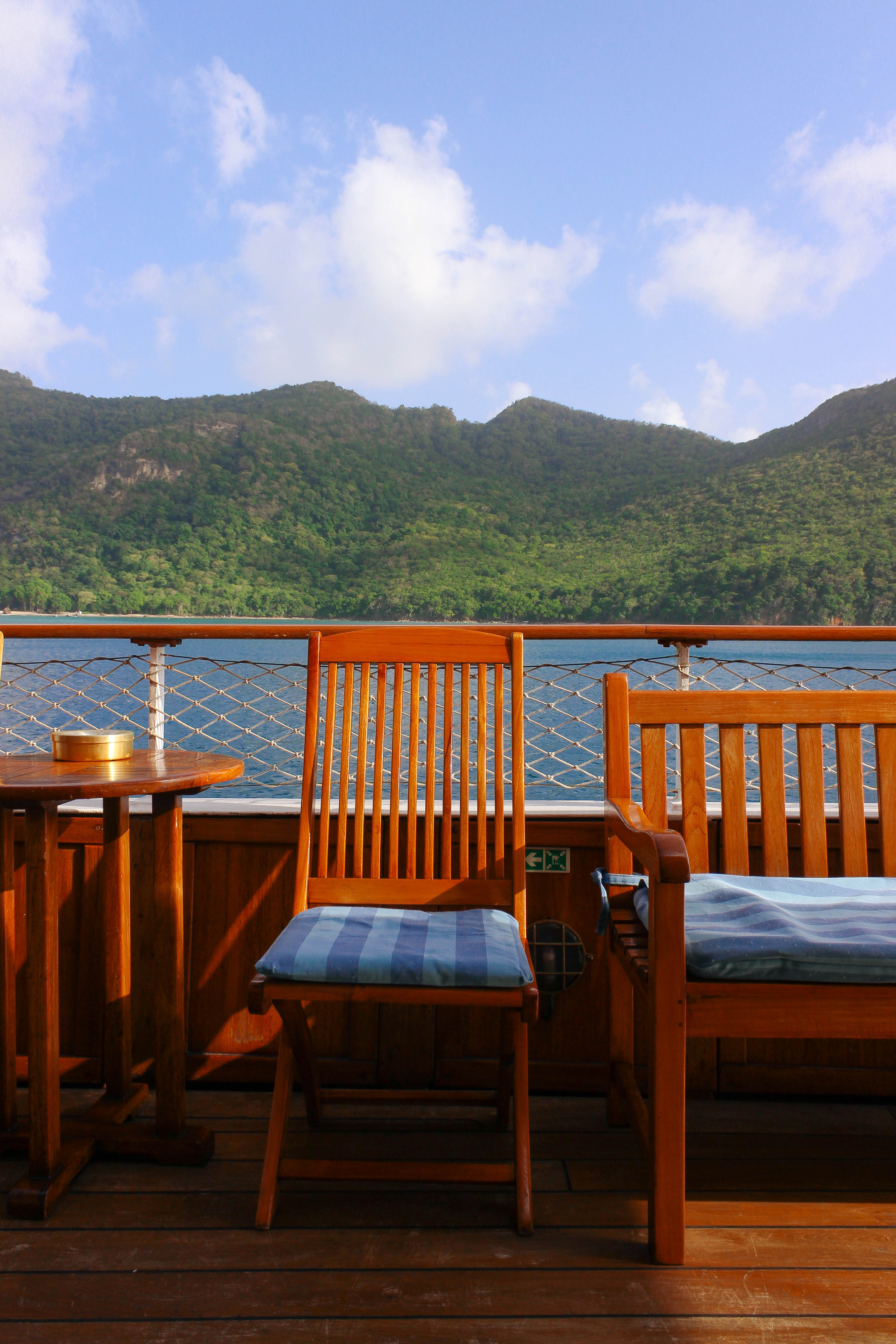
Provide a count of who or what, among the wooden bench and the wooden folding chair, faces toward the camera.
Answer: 2

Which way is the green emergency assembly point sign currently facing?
toward the camera

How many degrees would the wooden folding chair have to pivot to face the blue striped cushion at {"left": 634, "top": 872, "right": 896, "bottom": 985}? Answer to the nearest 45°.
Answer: approximately 45° to its left

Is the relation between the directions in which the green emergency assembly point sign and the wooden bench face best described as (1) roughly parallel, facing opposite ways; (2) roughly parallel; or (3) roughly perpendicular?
roughly parallel

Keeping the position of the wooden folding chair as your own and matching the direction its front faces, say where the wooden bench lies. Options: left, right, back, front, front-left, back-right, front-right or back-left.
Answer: left

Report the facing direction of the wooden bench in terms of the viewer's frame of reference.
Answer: facing the viewer

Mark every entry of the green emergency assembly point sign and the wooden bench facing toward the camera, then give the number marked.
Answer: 2

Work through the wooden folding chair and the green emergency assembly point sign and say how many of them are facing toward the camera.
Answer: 2

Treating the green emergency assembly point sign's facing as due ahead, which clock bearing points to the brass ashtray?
The brass ashtray is roughly at 2 o'clock from the green emergency assembly point sign.

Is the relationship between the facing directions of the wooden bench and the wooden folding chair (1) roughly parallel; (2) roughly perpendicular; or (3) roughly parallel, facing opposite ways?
roughly parallel

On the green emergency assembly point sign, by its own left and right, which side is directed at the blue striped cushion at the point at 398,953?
front

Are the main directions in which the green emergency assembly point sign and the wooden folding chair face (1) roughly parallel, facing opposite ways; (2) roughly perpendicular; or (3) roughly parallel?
roughly parallel
